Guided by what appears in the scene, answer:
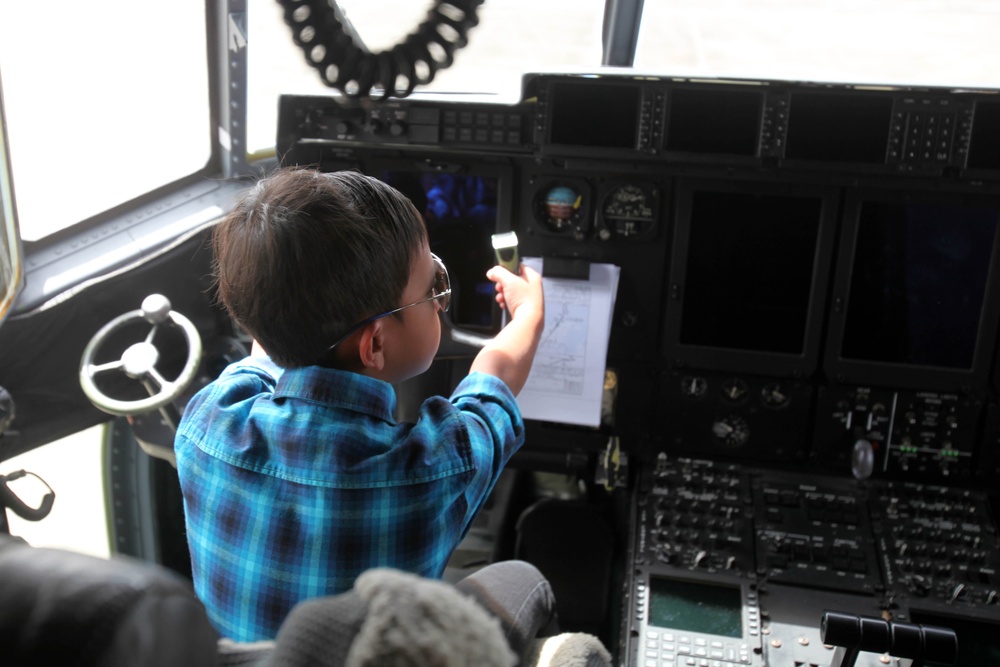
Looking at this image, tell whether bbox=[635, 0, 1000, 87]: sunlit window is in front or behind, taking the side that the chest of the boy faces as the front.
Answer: in front

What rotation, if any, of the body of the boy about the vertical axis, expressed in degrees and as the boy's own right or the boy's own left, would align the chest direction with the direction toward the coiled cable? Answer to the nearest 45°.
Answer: approximately 45° to the boy's own left

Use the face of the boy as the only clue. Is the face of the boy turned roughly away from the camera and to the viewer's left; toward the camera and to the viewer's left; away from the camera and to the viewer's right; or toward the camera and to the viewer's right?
away from the camera and to the viewer's right

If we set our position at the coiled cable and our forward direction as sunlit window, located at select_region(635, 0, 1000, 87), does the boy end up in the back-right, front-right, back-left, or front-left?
back-right

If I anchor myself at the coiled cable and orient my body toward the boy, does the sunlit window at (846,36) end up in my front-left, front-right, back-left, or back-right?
back-left

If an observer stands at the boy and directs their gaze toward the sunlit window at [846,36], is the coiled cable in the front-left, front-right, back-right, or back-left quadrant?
front-left

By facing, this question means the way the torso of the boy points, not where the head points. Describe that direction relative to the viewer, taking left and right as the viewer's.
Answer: facing away from the viewer and to the right of the viewer
